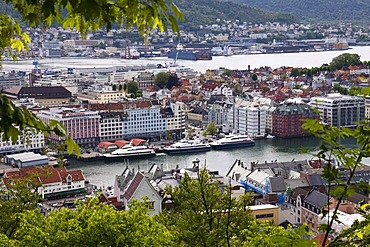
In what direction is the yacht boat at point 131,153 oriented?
to the viewer's left
